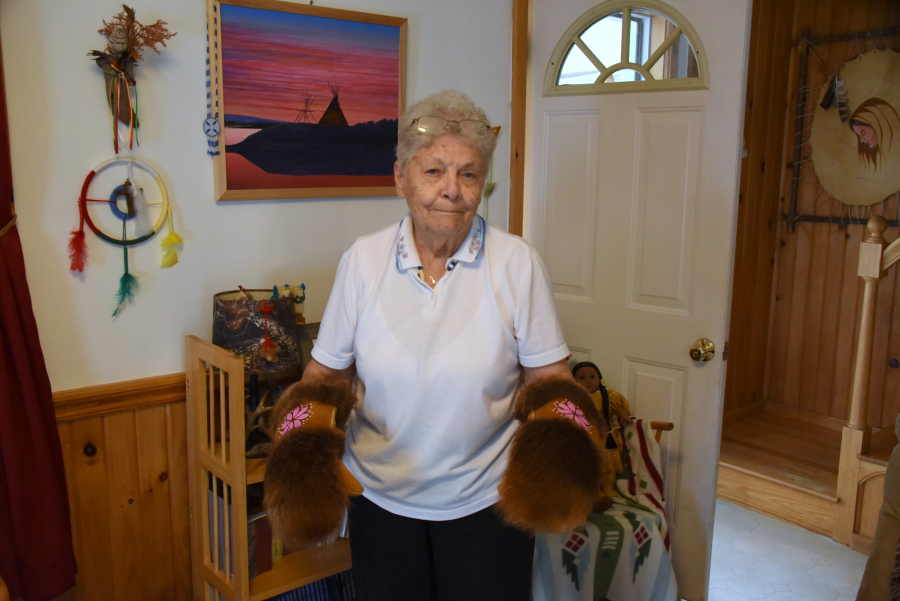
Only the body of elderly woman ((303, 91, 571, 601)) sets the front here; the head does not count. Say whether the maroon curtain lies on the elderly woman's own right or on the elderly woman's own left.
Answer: on the elderly woman's own right

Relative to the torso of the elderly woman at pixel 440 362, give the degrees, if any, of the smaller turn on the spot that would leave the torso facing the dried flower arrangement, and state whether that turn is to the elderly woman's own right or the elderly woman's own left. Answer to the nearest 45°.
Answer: approximately 135° to the elderly woman's own right

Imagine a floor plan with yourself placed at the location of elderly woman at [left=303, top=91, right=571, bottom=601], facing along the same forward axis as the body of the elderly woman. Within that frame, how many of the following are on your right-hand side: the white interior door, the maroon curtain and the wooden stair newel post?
1

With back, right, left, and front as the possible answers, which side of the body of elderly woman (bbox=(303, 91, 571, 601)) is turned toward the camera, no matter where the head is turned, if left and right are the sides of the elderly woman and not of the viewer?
front

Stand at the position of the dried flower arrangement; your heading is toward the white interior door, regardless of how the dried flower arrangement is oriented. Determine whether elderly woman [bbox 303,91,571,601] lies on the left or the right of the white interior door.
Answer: right

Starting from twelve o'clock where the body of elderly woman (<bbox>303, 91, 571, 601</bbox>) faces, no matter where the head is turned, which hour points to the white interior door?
The white interior door is roughly at 7 o'clock from the elderly woman.

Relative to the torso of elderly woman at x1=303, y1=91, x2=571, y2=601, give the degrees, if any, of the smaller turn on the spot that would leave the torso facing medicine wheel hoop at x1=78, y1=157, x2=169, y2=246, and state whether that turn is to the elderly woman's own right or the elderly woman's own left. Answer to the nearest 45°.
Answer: approximately 135° to the elderly woman's own right

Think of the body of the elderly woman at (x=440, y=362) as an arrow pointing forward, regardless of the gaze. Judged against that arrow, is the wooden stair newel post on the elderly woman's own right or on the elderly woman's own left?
on the elderly woman's own left

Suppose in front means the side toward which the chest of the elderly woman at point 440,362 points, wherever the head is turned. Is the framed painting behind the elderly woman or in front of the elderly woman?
behind
